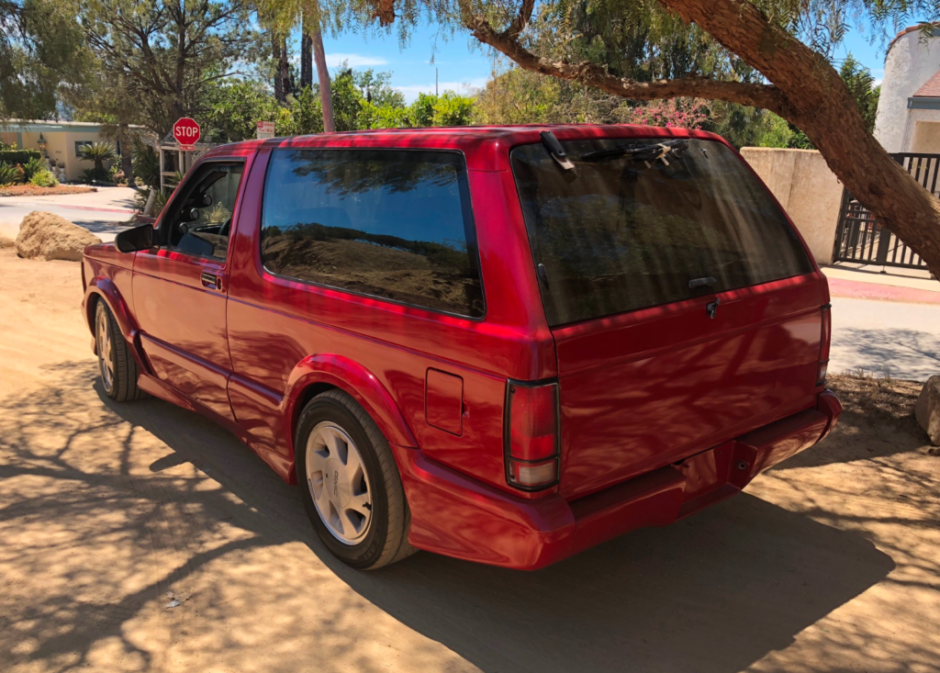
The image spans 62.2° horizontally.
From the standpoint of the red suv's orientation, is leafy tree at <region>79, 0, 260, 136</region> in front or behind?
in front

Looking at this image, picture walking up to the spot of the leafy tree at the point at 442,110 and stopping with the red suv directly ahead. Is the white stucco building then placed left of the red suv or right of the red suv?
left

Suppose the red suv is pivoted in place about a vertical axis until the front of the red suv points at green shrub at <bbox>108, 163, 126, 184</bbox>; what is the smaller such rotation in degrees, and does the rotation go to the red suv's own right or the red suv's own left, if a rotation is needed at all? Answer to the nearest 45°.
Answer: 0° — it already faces it

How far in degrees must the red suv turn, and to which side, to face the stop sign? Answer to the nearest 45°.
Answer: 0° — it already faces it

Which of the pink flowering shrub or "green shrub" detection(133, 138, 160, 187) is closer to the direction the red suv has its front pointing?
the green shrub

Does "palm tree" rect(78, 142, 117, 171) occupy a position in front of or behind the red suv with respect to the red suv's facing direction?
in front

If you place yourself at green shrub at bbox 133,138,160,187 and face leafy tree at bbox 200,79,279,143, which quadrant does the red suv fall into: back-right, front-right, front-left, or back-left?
back-right

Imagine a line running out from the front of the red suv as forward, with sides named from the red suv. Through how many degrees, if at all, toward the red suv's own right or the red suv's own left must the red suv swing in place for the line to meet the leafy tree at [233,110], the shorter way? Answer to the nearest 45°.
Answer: approximately 45° to the red suv's own right

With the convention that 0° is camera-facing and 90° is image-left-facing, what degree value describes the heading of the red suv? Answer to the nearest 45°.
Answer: approximately 135°

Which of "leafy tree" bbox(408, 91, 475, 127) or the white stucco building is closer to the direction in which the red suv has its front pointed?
the leafy tree

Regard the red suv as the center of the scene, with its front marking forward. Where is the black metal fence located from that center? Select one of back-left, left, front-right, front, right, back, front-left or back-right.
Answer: right

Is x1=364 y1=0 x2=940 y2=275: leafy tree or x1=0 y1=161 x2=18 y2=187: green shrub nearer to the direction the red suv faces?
the green shrub

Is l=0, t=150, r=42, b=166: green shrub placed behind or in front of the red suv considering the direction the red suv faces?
in front

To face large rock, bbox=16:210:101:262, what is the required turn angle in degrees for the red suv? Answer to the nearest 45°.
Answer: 0° — it already faces it

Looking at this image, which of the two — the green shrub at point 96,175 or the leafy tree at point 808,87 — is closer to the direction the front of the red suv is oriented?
the green shrub

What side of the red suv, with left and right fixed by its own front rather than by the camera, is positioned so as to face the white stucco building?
right

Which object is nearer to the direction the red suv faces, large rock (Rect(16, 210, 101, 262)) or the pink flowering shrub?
the large rock

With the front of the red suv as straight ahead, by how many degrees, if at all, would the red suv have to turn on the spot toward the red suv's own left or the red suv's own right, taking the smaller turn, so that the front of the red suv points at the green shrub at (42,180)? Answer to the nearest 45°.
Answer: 0° — it already faces it
